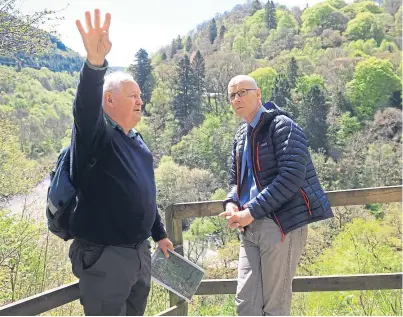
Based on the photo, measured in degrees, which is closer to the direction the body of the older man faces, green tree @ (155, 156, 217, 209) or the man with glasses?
the man with glasses

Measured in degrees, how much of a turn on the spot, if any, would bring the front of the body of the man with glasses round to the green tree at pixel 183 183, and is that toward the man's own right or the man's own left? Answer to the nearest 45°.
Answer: approximately 135° to the man's own right

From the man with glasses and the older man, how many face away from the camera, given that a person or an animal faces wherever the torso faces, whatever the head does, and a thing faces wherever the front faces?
0

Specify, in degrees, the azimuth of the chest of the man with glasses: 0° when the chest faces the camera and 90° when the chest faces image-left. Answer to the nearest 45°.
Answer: approximately 45°

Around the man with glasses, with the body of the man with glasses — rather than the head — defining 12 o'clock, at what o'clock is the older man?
The older man is roughly at 12 o'clock from the man with glasses.

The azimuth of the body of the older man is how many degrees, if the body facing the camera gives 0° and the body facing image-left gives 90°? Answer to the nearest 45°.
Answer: approximately 315°

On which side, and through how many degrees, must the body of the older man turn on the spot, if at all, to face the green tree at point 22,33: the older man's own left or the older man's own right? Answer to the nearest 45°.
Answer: approximately 135° to the older man's own left

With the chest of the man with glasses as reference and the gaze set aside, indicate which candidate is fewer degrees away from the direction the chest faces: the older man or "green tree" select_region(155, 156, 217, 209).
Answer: the older man

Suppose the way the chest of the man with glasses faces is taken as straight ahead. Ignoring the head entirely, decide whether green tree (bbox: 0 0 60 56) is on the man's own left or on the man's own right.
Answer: on the man's own right

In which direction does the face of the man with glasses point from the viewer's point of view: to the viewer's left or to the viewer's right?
to the viewer's left
